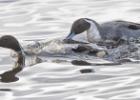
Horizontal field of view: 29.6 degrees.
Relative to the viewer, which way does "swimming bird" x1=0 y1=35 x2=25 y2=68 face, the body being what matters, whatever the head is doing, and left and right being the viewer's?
facing to the left of the viewer

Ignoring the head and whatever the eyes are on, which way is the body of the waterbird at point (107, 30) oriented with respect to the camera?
to the viewer's left

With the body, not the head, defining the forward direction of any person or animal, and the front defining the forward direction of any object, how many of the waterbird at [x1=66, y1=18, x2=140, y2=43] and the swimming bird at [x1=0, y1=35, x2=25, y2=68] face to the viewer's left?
2

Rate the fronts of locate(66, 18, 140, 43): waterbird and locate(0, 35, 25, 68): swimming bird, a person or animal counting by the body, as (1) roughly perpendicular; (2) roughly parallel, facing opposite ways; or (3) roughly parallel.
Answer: roughly parallel

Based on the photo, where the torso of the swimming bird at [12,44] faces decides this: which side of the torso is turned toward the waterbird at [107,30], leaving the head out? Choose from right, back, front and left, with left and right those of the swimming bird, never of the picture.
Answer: back

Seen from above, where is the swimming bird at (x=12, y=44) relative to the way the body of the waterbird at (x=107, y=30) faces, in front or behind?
in front
